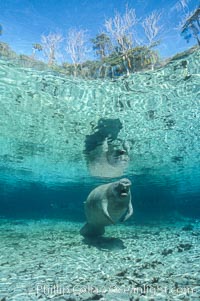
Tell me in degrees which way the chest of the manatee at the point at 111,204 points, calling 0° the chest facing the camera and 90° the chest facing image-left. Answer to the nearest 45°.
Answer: approximately 315°
